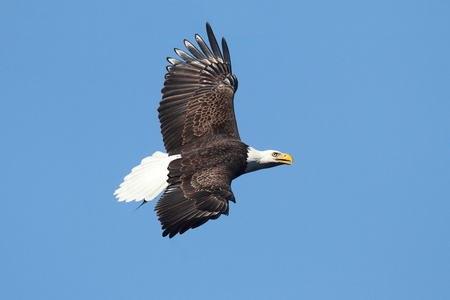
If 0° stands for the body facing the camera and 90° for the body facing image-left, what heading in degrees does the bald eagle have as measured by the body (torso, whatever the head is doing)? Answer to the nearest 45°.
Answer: approximately 270°
